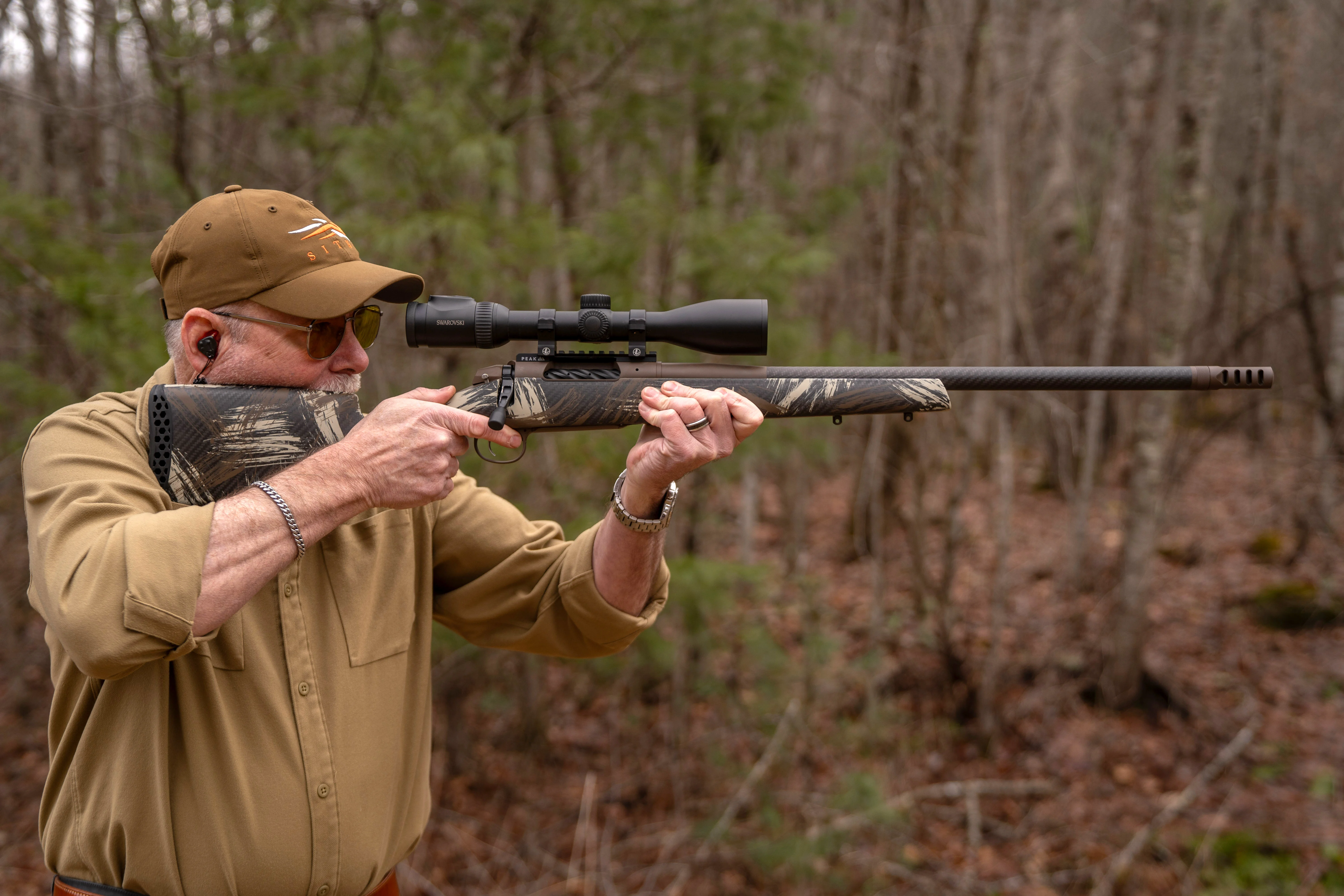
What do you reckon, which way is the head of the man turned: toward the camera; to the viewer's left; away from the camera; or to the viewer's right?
to the viewer's right

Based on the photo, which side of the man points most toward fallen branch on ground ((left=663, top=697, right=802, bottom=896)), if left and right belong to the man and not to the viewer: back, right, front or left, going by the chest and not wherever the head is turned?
left

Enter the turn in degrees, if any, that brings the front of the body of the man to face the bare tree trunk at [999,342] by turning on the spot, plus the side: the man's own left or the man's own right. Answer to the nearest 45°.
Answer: approximately 90° to the man's own left

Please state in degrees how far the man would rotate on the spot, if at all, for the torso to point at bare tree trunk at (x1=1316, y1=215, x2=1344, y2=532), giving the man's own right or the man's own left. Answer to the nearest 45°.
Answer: approximately 90° to the man's own left

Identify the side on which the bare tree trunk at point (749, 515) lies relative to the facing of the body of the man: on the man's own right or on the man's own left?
on the man's own left

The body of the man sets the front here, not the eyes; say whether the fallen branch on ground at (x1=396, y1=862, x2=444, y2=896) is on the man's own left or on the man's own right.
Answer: on the man's own left

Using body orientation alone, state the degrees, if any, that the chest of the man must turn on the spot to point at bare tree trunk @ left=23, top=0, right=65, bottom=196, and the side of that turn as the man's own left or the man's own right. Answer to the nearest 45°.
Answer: approximately 135° to the man's own left

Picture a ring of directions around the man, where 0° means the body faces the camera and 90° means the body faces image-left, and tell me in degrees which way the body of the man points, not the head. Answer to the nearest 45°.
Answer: approximately 315°

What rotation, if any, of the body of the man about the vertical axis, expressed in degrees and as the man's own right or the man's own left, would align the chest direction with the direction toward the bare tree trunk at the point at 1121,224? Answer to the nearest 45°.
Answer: approximately 90° to the man's own left
